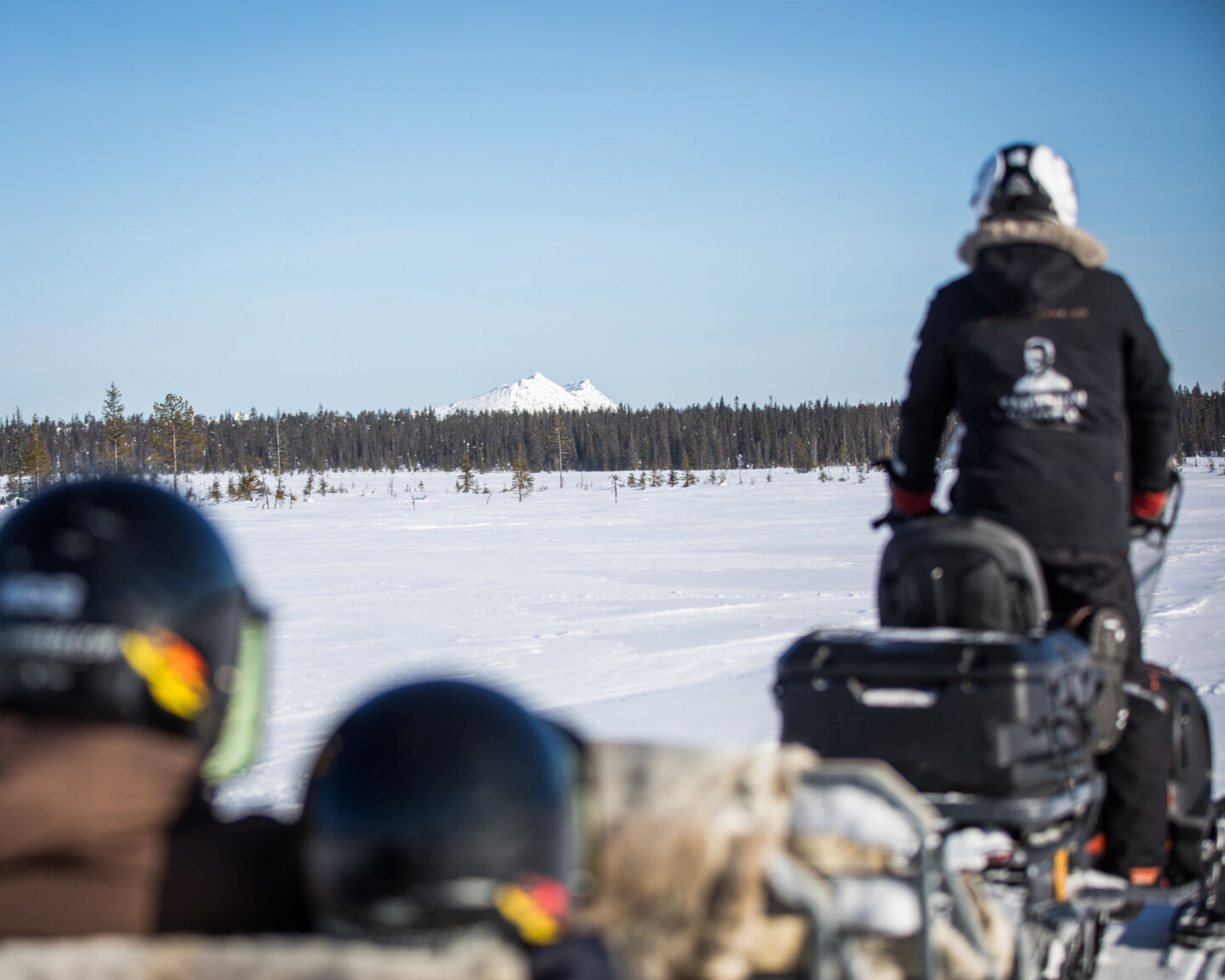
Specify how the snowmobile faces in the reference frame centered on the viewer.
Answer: facing away from the viewer and to the right of the viewer

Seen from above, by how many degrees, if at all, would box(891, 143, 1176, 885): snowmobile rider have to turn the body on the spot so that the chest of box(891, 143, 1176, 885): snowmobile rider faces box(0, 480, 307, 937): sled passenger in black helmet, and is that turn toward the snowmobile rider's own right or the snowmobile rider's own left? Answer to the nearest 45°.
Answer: approximately 135° to the snowmobile rider's own left

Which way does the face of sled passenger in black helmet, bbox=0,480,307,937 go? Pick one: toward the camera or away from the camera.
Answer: away from the camera

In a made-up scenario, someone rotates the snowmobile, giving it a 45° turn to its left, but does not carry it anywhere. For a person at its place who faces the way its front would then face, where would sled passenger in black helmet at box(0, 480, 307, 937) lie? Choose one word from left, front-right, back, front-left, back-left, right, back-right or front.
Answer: back-left

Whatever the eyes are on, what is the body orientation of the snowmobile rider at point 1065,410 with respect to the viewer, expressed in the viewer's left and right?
facing away from the viewer

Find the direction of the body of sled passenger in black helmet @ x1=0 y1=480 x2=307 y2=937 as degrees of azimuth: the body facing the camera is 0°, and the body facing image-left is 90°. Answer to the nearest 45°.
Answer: approximately 225°
